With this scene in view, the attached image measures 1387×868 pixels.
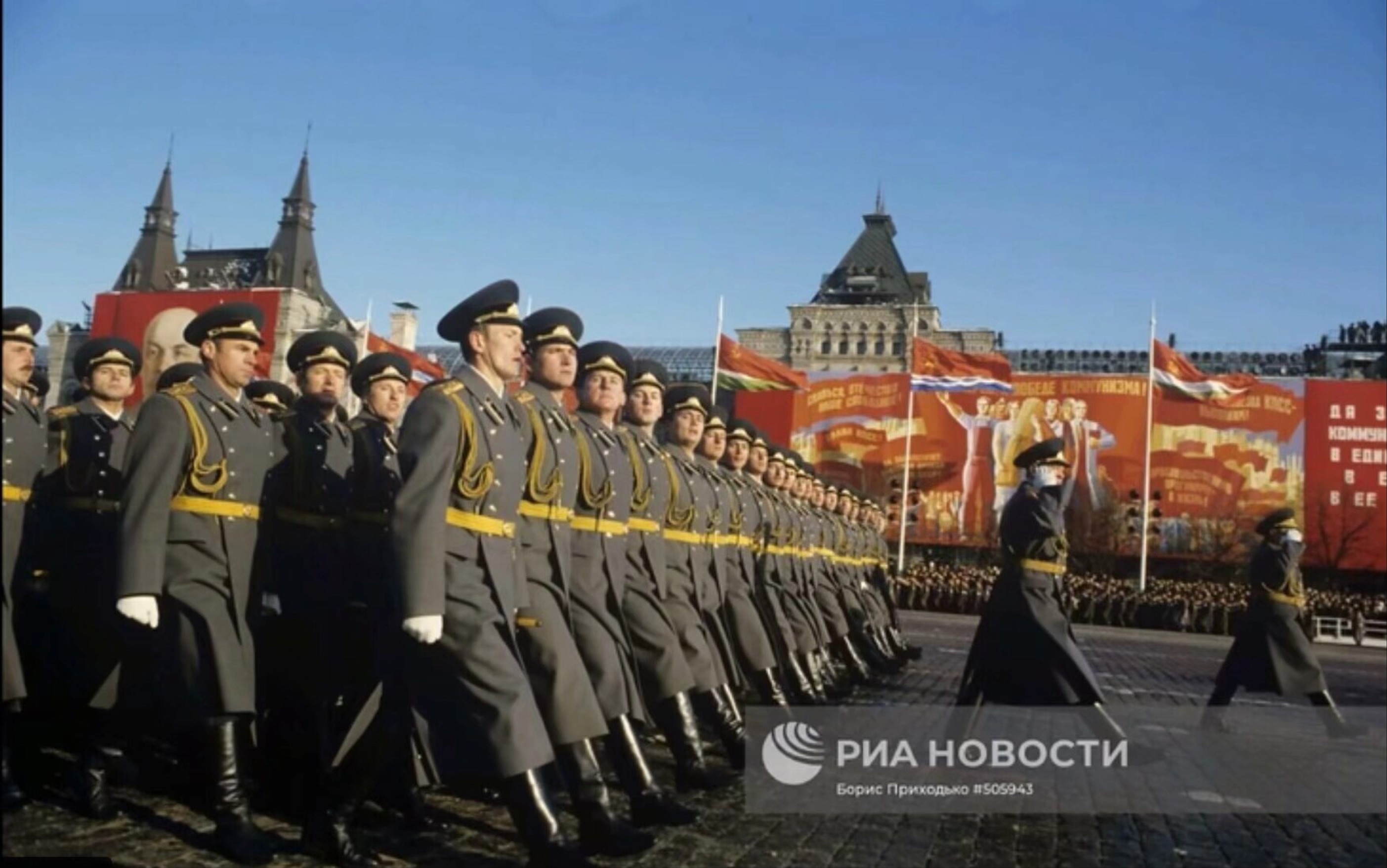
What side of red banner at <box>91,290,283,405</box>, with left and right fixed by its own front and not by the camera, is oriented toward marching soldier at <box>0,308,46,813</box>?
front

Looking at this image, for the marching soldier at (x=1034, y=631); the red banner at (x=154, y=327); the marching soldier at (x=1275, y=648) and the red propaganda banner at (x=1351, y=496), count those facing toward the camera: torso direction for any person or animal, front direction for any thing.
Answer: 2

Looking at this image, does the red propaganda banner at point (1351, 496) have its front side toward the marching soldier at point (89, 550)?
yes

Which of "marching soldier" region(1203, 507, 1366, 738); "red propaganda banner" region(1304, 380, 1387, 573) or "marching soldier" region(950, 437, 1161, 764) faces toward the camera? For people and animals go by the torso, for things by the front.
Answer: the red propaganda banner

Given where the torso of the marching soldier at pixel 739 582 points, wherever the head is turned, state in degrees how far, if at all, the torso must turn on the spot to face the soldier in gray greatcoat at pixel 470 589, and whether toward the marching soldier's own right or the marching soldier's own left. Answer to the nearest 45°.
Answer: approximately 45° to the marching soldier's own right

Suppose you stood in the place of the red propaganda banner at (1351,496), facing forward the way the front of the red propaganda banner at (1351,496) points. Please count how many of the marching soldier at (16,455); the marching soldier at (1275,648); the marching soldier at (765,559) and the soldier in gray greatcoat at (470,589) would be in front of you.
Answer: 4

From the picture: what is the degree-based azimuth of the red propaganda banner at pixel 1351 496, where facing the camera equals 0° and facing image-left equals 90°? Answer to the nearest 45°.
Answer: approximately 0°

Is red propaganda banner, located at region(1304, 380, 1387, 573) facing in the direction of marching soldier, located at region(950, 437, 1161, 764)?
yes
